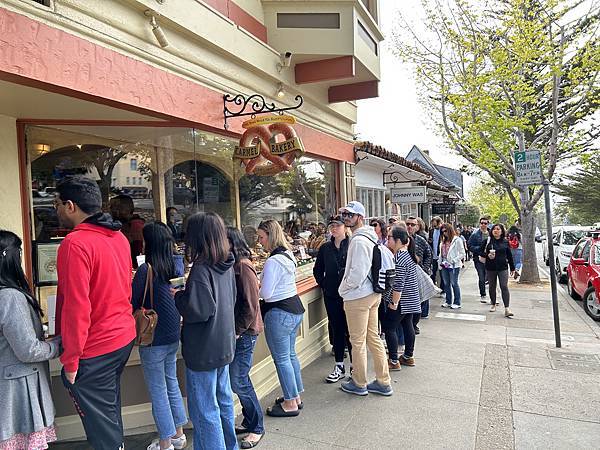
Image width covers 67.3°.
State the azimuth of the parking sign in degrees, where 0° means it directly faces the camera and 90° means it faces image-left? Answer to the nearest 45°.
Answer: approximately 0°

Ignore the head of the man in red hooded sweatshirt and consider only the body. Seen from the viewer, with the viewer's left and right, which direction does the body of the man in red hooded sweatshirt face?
facing away from the viewer and to the left of the viewer

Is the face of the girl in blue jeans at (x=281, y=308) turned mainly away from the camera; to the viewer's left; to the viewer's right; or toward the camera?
to the viewer's left

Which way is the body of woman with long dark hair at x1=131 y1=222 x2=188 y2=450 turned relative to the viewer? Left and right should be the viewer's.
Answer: facing away from the viewer and to the left of the viewer

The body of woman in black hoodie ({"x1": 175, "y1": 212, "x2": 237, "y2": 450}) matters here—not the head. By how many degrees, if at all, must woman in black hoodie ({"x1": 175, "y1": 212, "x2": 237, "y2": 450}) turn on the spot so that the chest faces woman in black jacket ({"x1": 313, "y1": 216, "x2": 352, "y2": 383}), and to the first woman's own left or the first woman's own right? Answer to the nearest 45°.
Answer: approximately 90° to the first woman's own right

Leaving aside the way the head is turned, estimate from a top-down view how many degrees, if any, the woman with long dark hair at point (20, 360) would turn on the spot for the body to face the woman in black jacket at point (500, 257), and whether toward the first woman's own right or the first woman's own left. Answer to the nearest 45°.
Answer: approximately 45° to the first woman's own right

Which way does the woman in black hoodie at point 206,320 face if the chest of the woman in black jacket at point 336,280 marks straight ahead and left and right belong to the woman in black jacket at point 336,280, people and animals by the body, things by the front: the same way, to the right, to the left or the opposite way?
to the right

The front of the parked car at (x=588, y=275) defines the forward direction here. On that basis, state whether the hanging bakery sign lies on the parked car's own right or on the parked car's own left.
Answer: on the parked car's own right

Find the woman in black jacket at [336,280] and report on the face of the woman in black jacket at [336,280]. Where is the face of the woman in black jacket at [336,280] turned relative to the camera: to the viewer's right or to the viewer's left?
to the viewer's left

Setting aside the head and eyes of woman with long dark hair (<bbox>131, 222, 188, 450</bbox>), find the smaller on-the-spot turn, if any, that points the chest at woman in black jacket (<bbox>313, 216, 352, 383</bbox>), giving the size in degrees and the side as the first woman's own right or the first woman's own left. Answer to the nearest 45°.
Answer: approximately 90° to the first woman's own right
